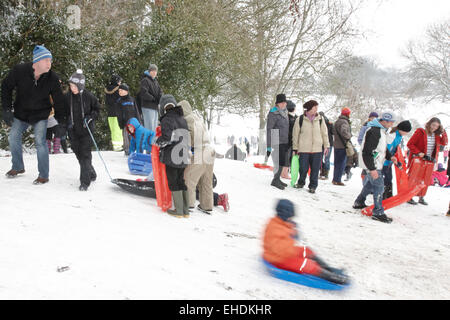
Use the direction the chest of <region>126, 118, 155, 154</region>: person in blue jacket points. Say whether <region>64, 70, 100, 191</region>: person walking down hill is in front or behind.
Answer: in front

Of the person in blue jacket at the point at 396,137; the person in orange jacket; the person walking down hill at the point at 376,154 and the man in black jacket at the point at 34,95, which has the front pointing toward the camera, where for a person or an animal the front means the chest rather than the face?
the man in black jacket

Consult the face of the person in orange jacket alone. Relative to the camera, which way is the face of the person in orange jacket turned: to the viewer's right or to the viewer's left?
to the viewer's right

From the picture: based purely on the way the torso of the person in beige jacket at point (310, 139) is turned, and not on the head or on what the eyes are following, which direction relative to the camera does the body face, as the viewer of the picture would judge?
toward the camera

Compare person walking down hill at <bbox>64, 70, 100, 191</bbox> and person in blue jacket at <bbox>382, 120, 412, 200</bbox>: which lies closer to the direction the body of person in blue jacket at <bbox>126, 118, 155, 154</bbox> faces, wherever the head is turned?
the person walking down hill

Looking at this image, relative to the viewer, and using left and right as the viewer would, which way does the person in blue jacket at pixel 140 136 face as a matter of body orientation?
facing the viewer and to the left of the viewer

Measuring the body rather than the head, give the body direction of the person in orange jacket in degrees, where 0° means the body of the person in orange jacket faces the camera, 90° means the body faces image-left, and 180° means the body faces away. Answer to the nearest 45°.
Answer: approximately 270°

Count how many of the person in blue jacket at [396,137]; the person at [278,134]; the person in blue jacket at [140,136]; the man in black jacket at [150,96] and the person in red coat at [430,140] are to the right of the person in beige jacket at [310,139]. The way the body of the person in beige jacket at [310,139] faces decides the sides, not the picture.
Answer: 3

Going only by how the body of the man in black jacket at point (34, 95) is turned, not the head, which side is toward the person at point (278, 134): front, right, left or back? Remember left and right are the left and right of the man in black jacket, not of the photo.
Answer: left

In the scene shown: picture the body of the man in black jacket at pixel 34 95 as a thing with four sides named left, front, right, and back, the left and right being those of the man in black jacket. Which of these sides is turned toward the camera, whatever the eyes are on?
front
